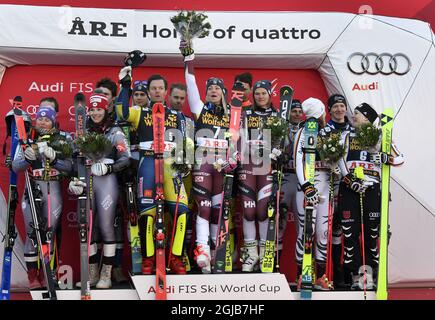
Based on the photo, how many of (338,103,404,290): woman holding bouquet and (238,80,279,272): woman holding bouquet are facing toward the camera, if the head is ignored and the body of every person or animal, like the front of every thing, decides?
2

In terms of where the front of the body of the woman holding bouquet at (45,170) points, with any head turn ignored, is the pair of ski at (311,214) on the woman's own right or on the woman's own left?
on the woman's own left

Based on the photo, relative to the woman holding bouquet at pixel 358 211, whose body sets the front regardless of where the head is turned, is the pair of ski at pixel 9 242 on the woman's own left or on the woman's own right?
on the woman's own right

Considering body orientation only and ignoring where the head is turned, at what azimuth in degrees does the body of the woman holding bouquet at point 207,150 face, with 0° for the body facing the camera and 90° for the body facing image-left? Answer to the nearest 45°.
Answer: approximately 0°

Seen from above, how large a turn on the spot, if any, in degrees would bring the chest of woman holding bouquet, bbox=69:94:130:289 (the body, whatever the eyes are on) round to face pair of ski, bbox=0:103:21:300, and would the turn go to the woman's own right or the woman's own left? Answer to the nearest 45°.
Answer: approximately 45° to the woman's own right

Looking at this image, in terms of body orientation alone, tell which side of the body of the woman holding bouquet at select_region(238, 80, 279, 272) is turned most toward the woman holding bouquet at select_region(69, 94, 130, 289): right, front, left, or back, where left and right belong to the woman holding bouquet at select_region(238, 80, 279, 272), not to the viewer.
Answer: right
